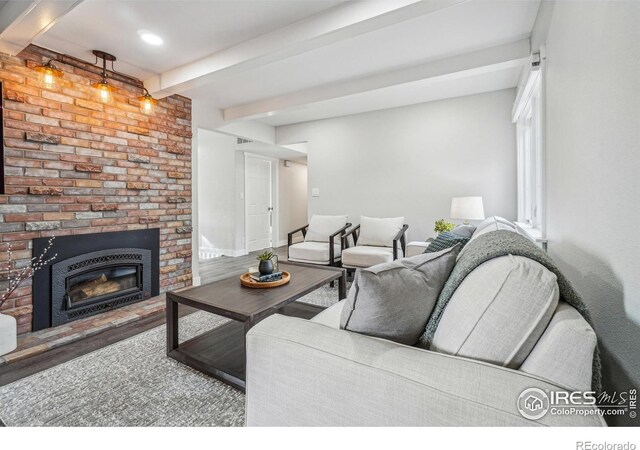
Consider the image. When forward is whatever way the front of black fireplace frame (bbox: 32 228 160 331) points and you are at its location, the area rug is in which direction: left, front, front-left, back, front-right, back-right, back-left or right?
front-right

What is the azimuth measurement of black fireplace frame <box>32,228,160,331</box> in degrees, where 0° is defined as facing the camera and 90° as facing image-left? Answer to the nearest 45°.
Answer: approximately 315°

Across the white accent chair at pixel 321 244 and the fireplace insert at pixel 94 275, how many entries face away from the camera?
0

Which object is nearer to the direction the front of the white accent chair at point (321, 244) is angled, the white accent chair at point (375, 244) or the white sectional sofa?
the white sectional sofa

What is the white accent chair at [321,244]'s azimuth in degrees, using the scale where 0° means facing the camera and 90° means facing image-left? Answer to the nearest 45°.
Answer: approximately 45°

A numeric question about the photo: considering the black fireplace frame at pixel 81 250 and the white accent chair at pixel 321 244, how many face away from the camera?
0

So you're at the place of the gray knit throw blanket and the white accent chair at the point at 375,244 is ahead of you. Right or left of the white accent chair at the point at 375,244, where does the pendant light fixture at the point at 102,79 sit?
left

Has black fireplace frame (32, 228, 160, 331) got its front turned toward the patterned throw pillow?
yes

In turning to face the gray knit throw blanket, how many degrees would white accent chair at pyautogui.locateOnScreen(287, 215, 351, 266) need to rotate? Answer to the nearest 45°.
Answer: approximately 45° to its left

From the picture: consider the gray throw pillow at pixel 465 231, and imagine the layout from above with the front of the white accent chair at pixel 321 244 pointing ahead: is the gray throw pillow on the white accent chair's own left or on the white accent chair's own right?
on the white accent chair's own left

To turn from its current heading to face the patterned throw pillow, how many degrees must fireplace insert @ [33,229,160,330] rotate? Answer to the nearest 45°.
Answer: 0° — it already faces it

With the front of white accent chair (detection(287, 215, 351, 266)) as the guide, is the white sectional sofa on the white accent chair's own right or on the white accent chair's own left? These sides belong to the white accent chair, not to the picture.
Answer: on the white accent chair's own left
